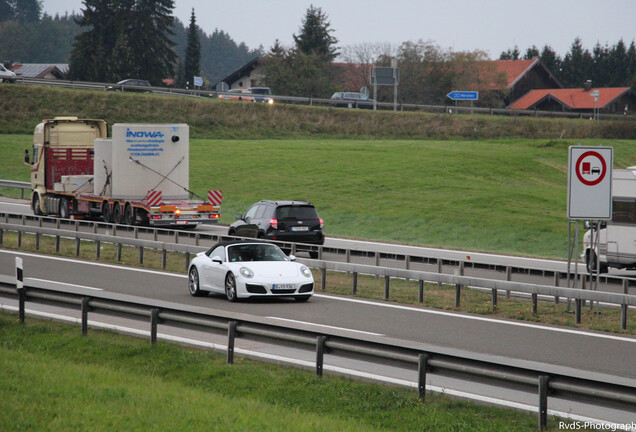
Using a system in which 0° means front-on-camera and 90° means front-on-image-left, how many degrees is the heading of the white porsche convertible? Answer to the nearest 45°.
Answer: approximately 315°

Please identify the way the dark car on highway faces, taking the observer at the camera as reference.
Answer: facing away from the viewer and to the left of the viewer

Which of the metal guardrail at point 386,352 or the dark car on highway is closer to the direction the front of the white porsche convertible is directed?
the metal guardrail

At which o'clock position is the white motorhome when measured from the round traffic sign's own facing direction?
The white motorhome is roughly at 6 o'clock from the round traffic sign.

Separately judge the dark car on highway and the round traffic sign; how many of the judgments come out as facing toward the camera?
1

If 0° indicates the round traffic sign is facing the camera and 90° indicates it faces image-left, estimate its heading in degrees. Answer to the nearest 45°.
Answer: approximately 0°

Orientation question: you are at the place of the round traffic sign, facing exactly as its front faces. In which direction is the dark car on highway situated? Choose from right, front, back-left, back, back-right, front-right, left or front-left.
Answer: back-right

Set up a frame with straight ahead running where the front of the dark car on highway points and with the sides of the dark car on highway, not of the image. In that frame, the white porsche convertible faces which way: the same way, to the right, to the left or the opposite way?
the opposite way

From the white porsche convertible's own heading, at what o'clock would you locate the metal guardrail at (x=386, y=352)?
The metal guardrail is roughly at 1 o'clock from the white porsche convertible.
